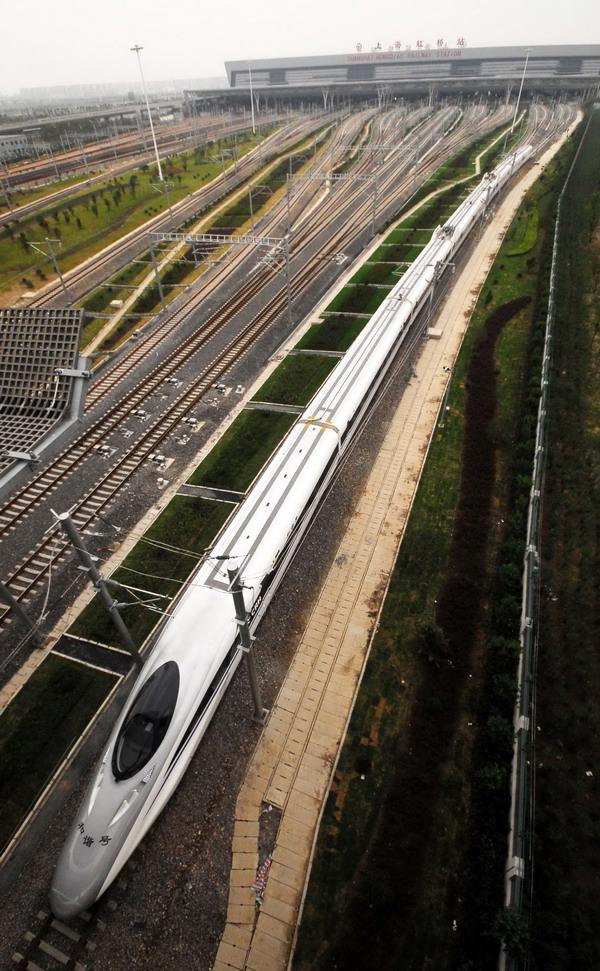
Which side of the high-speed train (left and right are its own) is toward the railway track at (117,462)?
right

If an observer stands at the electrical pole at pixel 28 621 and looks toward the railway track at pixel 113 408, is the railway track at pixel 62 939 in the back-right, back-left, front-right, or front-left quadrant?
back-right

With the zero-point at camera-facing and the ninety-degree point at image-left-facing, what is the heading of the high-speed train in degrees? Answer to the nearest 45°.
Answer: approximately 45°

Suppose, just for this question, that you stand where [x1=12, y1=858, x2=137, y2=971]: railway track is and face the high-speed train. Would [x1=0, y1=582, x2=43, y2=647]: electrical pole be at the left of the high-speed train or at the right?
left

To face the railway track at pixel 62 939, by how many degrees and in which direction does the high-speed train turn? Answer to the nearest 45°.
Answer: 0° — it already faces it
